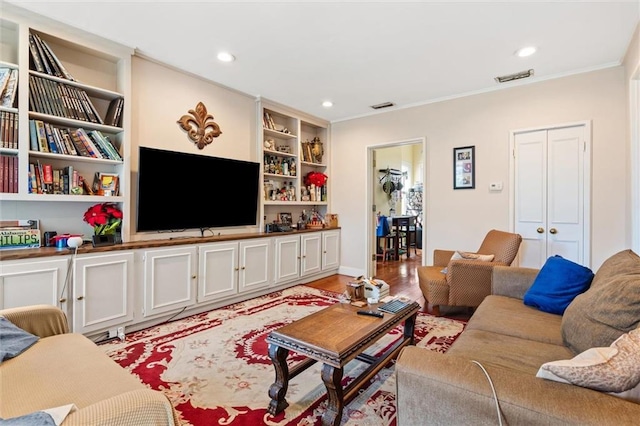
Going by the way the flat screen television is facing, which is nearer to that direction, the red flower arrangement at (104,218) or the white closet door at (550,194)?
the white closet door

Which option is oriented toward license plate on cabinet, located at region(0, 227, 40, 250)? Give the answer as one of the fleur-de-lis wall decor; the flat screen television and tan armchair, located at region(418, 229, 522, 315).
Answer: the tan armchair

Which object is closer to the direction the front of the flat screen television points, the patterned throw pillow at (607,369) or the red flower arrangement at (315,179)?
the patterned throw pillow

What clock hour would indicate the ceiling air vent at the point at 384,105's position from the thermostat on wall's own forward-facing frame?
The ceiling air vent is roughly at 3 o'clock from the thermostat on wall.

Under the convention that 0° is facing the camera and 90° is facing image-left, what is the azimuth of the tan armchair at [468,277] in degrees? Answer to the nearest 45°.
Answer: approximately 45°

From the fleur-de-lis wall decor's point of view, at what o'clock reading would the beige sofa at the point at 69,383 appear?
The beige sofa is roughly at 2 o'clock from the fleur-de-lis wall decor.

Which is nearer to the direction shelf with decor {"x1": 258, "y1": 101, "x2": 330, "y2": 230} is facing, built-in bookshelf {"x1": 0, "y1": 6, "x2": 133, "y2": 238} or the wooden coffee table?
the wooden coffee table

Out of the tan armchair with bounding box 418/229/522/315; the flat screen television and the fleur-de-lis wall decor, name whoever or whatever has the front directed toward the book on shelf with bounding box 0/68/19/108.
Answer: the tan armchair

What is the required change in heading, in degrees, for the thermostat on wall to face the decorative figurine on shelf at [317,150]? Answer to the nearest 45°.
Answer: approximately 90° to its right

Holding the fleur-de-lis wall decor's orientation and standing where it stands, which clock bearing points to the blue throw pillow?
The blue throw pillow is roughly at 12 o'clock from the fleur-de-lis wall decor.

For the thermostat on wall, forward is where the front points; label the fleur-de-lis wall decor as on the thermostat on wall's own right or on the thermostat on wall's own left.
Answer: on the thermostat on wall's own right

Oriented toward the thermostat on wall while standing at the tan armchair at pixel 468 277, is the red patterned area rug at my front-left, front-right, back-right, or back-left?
back-left
